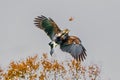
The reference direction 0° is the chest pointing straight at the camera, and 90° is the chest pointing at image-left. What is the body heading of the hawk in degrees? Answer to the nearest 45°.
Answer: approximately 270°
